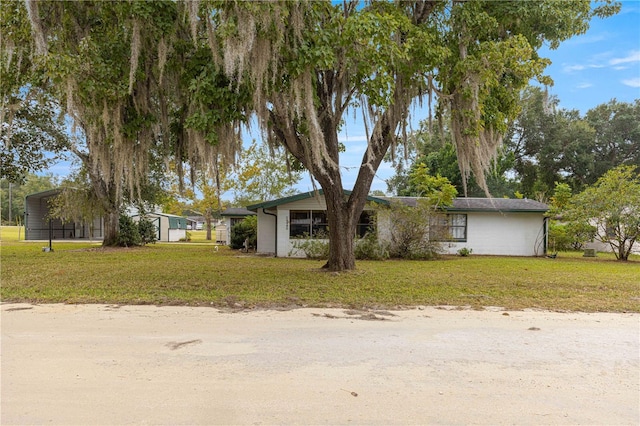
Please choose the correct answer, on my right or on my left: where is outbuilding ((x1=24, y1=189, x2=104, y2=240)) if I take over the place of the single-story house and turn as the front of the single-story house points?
on my right

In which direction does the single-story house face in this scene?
toward the camera

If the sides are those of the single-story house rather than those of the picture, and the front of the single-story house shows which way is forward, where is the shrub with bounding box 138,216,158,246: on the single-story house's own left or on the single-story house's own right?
on the single-story house's own right

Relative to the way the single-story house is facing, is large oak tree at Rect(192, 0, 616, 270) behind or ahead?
ahead

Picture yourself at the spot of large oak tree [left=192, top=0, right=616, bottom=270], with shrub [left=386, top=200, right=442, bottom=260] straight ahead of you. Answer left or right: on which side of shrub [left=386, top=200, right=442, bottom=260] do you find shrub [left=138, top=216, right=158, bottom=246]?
left

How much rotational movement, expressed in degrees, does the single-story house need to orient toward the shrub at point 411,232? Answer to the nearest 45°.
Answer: approximately 45° to its right

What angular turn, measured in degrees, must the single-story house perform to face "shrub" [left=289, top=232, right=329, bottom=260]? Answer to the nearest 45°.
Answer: approximately 45° to its right
